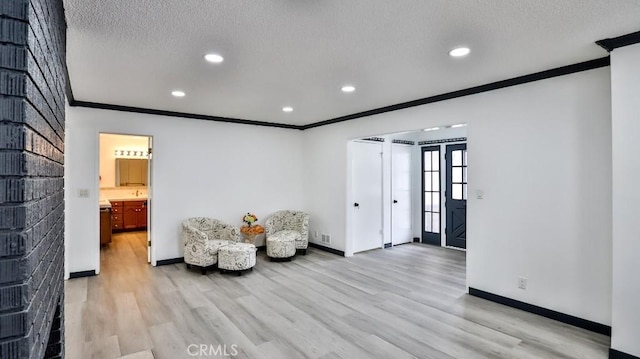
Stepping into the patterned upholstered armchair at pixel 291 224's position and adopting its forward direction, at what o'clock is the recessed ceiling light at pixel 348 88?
The recessed ceiling light is roughly at 10 o'clock from the patterned upholstered armchair.

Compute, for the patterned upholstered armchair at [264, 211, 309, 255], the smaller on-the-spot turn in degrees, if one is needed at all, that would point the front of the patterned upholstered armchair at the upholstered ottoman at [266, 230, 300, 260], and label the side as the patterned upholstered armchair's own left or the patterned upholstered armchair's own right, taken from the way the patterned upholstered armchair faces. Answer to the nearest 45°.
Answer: approximately 45° to the patterned upholstered armchair's own left

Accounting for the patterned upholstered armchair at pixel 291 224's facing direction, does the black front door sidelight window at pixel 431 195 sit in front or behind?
behind

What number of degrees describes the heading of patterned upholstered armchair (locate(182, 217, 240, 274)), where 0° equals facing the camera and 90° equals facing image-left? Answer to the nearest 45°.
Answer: approximately 315°

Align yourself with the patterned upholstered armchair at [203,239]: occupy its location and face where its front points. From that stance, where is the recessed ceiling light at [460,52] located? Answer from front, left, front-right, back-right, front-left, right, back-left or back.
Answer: front

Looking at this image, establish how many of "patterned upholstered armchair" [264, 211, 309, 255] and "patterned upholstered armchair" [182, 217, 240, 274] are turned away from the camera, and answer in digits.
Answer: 0

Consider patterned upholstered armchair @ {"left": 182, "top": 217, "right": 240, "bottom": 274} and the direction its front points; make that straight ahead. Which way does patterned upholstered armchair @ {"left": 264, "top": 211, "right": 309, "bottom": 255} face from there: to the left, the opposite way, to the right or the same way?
to the right

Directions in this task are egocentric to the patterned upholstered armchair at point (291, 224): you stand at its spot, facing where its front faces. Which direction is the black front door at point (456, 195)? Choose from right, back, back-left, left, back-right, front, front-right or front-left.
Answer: back-left

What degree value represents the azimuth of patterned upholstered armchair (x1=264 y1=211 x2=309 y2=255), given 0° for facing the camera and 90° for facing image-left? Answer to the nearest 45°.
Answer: approximately 45°

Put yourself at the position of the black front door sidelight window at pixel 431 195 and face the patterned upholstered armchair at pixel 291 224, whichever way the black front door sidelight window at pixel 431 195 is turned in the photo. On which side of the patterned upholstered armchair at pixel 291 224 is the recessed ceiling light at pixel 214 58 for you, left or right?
left

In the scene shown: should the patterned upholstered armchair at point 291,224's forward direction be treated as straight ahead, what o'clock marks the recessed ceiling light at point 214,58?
The recessed ceiling light is roughly at 11 o'clock from the patterned upholstered armchair.

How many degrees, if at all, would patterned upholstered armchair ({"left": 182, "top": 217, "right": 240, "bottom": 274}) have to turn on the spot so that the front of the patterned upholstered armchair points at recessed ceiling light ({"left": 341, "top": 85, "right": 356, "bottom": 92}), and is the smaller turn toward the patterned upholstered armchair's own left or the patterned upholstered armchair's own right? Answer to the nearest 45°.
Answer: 0° — it already faces it
